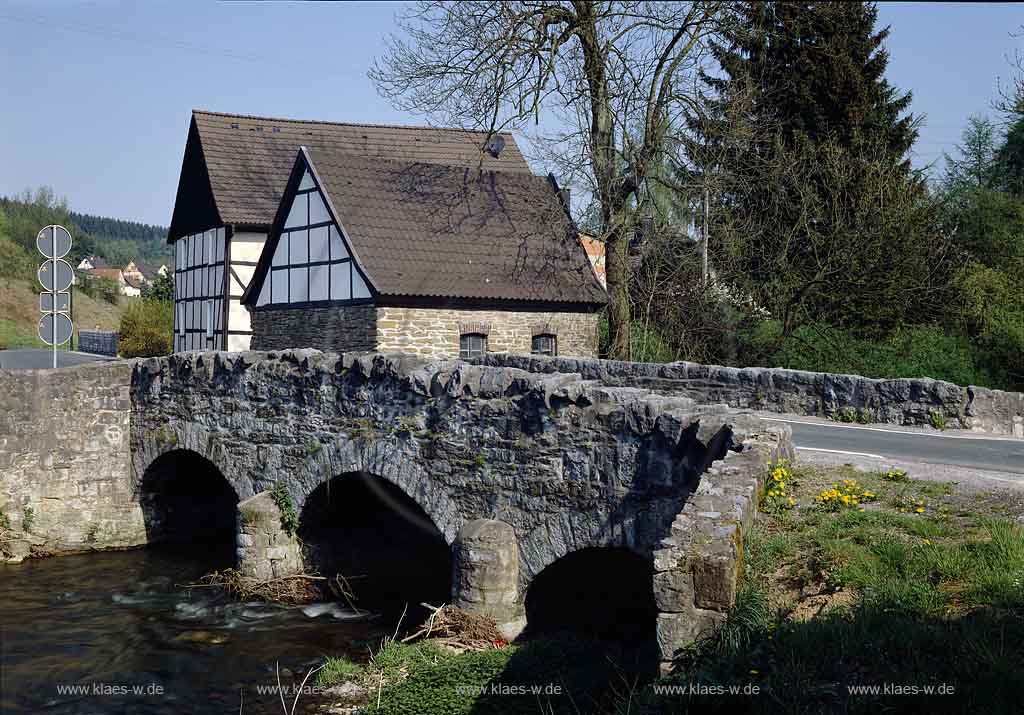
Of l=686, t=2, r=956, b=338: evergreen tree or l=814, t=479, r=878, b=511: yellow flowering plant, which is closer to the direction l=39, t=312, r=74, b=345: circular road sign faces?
the evergreen tree

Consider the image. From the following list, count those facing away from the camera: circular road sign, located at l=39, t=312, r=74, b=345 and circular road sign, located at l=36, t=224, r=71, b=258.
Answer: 2

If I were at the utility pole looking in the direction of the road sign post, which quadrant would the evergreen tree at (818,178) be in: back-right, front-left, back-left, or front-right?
back-left

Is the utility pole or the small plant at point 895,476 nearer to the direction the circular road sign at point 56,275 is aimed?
the utility pole

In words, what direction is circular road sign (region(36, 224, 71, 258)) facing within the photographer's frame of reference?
facing away from the viewer

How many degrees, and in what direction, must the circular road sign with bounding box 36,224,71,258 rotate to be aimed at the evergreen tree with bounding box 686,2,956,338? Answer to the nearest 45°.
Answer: approximately 90° to its right

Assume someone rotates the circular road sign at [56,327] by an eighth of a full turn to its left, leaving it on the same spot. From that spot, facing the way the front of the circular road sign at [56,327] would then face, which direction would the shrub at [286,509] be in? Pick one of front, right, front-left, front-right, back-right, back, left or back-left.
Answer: back

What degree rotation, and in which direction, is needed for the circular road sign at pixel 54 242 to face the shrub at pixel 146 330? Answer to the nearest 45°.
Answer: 0° — it already faces it

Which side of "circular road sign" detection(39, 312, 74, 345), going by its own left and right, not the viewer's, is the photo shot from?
back

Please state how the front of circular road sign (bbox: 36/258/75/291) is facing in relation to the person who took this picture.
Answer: facing away from the viewer
